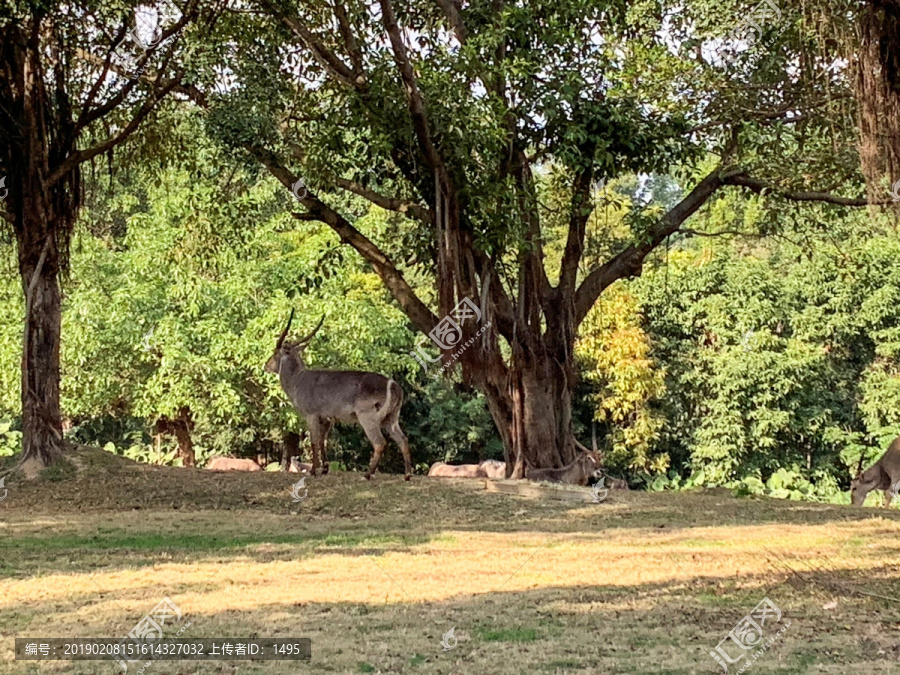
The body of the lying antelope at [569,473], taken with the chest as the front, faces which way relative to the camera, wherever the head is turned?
to the viewer's right

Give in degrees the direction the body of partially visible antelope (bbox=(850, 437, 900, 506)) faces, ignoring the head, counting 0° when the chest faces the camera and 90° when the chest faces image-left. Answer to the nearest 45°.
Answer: approximately 90°

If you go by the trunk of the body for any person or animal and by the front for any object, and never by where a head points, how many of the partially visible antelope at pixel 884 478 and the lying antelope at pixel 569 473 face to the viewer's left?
1

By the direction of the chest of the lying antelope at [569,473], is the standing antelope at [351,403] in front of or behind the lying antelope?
behind

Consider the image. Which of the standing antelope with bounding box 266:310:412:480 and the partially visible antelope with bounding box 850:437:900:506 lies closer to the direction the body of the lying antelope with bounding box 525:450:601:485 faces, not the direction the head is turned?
the partially visible antelope

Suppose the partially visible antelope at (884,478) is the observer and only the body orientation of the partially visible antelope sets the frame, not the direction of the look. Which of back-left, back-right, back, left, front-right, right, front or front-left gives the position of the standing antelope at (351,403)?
front-left

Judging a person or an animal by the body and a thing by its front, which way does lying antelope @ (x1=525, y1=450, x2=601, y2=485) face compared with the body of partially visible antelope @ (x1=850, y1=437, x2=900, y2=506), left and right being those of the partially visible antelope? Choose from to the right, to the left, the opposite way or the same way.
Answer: the opposite way

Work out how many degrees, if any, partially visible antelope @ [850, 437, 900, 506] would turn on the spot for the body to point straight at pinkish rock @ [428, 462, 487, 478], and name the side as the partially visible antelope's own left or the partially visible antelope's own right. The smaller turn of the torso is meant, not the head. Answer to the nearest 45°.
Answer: approximately 45° to the partially visible antelope's own right
